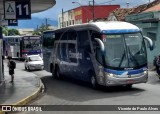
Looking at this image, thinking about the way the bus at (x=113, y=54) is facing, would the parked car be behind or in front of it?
behind

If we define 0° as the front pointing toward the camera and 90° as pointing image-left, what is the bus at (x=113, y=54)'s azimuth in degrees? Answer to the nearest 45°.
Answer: approximately 315°

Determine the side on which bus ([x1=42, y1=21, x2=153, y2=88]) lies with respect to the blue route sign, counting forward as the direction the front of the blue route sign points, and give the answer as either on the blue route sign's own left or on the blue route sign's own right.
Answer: on the blue route sign's own left

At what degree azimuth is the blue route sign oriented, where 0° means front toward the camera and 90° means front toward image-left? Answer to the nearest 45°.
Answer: approximately 0°

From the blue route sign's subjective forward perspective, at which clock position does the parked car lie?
The parked car is roughly at 6 o'clock from the blue route sign.
